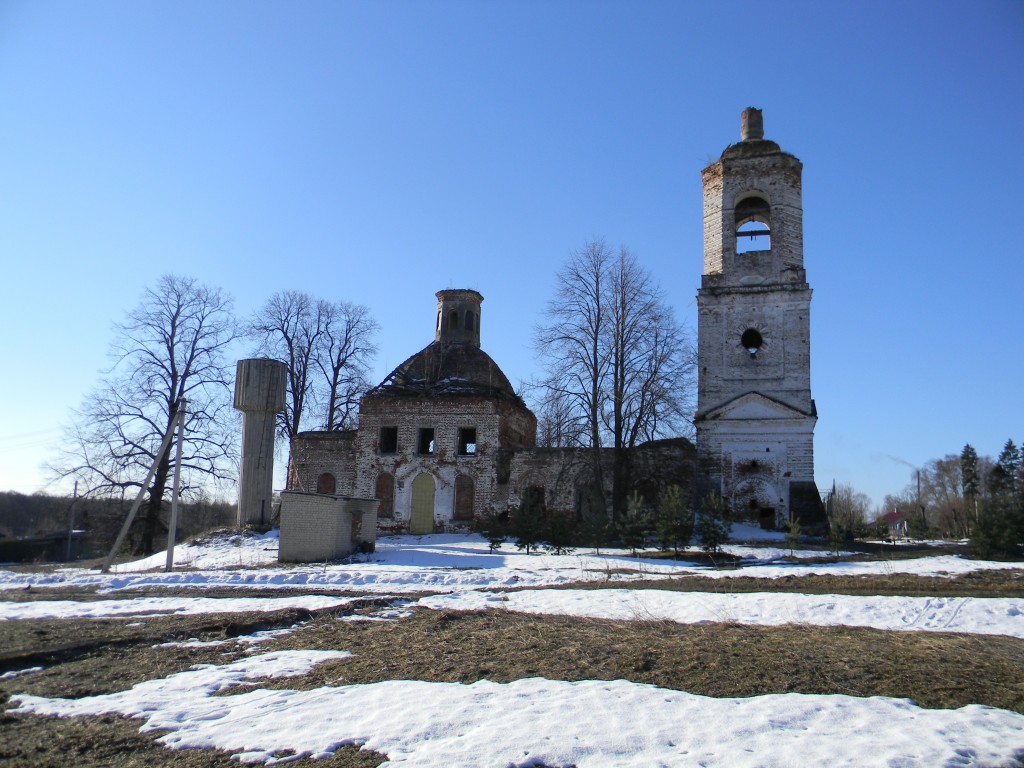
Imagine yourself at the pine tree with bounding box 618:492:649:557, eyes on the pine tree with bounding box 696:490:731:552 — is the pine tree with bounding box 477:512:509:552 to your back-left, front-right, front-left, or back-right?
back-left

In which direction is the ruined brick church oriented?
to the viewer's right

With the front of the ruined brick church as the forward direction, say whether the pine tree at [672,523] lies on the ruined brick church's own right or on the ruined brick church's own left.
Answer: on the ruined brick church's own right

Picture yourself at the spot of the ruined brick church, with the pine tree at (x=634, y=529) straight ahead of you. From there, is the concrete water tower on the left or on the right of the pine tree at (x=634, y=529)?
right

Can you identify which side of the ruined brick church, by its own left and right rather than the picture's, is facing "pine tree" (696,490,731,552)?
front
